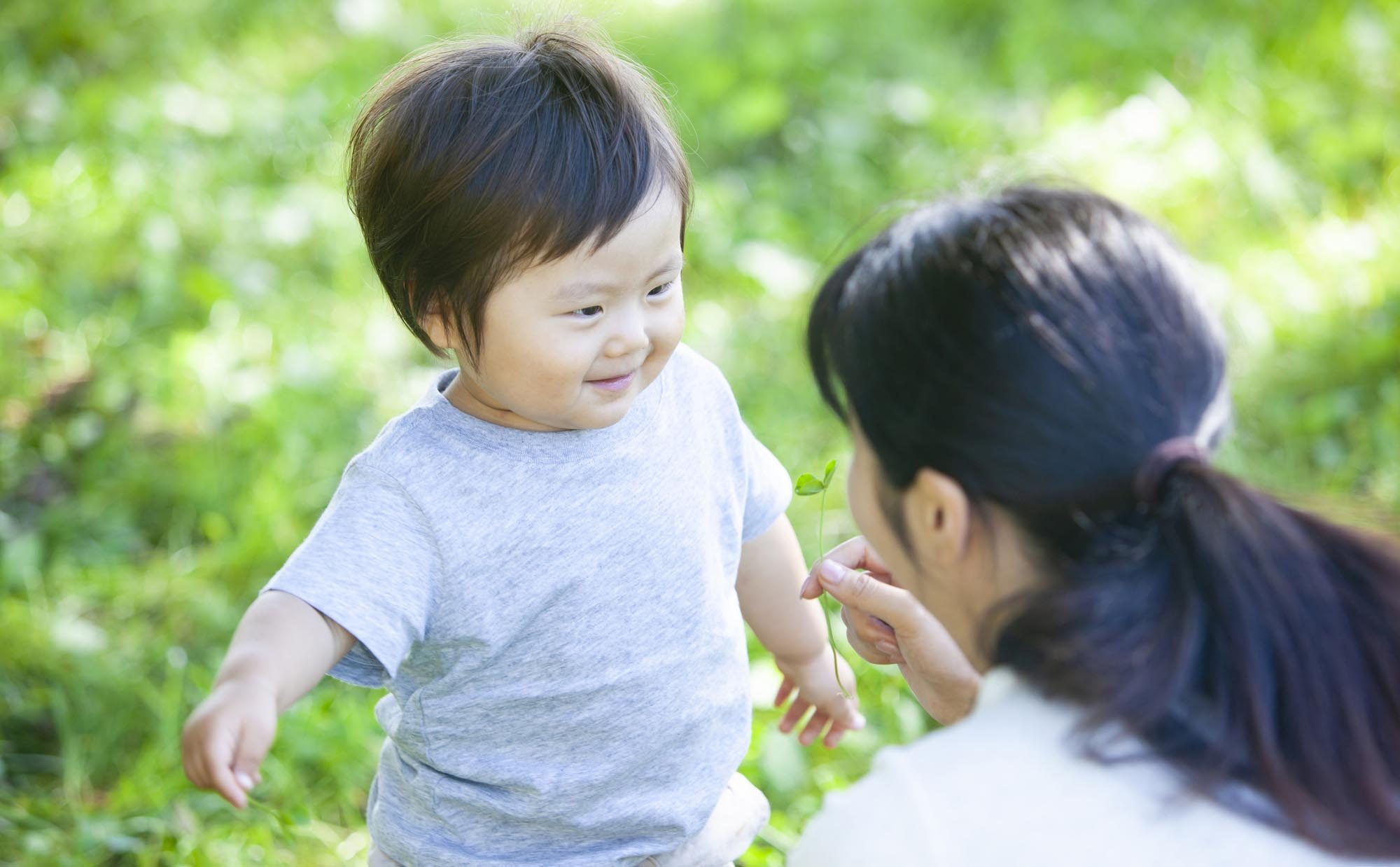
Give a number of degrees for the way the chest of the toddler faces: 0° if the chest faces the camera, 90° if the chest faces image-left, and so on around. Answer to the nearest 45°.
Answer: approximately 315°

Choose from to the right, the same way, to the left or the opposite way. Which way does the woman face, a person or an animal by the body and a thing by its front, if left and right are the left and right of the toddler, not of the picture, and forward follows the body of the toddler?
the opposite way

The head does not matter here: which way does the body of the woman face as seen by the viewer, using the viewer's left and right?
facing away from the viewer and to the left of the viewer

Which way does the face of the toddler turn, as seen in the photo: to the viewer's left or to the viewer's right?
to the viewer's right

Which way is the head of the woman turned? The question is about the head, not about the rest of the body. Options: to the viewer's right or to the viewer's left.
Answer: to the viewer's left
